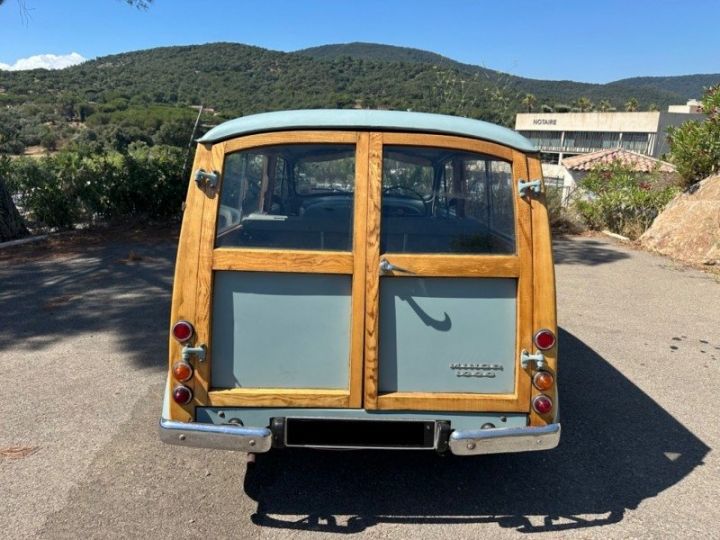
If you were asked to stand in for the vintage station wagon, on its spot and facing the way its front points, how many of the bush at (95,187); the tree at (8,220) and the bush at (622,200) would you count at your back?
0

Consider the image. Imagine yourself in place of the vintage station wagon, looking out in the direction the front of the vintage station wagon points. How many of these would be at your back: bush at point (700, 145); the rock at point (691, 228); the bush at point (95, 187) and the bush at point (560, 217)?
0

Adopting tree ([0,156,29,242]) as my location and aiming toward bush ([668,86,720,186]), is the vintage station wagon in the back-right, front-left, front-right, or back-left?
front-right

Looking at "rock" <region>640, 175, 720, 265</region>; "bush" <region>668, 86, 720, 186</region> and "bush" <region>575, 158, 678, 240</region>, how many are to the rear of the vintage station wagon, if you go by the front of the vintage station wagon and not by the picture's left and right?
0

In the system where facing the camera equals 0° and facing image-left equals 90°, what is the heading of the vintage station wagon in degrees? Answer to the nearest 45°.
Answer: approximately 180°

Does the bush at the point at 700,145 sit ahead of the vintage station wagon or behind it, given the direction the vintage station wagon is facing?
ahead

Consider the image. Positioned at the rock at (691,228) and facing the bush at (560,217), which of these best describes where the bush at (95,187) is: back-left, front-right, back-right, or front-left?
front-left

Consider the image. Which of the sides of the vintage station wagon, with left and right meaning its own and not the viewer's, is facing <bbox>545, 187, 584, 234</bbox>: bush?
front

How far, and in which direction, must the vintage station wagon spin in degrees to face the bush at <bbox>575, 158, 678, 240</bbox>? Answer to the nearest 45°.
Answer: approximately 45° to its right

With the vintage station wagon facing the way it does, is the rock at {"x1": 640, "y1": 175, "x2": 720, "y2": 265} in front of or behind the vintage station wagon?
in front

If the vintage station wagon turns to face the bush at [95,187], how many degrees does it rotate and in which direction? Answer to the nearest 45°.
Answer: approximately 45° to its left

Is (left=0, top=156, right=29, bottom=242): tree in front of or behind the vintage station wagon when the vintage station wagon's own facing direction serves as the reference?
in front

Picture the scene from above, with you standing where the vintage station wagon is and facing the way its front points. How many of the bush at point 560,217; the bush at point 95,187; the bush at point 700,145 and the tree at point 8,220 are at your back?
0
